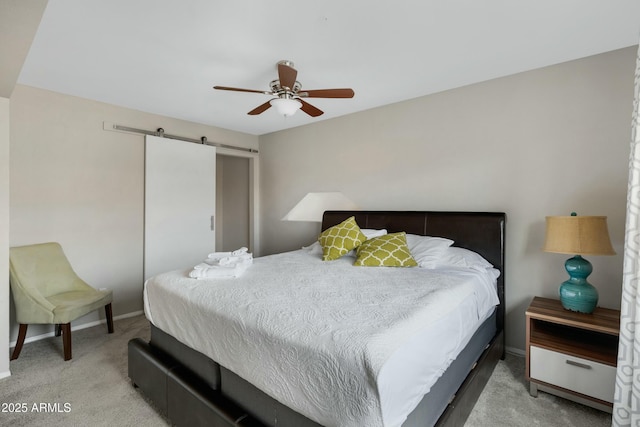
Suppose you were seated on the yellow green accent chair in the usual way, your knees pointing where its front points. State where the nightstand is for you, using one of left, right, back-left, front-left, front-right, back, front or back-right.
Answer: front

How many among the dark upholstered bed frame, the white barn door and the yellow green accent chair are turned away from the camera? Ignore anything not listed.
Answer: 0

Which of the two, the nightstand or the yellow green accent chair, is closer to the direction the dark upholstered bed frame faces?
the yellow green accent chair

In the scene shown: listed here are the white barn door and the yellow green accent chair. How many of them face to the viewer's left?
0

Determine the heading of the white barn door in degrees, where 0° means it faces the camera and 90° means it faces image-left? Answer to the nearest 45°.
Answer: approximately 315°

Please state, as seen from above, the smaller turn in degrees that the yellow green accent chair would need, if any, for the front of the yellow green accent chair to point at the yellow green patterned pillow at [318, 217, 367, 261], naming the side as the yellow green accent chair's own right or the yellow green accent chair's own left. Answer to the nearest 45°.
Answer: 0° — it already faces it

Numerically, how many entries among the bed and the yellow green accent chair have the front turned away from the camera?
0

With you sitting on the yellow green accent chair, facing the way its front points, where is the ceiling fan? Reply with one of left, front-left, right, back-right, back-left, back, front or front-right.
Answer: front

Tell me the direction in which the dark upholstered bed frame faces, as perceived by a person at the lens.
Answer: facing the viewer and to the left of the viewer

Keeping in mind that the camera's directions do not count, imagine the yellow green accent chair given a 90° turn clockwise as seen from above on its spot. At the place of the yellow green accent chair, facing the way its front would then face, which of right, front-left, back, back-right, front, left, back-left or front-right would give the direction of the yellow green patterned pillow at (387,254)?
left

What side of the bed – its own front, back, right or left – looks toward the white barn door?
right

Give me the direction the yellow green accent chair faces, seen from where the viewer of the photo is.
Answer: facing the viewer and to the right of the viewer

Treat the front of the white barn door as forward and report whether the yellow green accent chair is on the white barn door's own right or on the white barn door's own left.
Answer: on the white barn door's own right

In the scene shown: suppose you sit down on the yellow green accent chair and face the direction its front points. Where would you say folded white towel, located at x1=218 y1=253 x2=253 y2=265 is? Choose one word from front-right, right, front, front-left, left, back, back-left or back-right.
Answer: front
